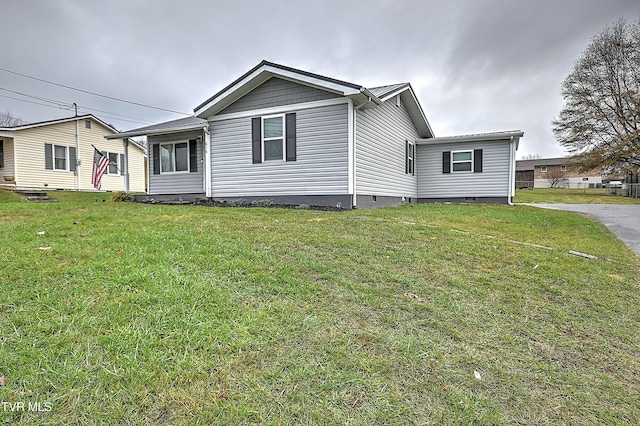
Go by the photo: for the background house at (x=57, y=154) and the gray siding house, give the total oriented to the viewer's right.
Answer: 0

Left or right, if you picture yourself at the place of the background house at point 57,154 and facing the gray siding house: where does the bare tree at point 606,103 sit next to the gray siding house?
left

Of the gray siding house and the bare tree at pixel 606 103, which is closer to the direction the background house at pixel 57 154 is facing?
the gray siding house

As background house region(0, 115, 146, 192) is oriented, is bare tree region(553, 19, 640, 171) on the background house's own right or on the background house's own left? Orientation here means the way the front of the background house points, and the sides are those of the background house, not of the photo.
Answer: on the background house's own left

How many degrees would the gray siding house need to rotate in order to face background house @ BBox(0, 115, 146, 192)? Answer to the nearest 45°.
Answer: approximately 90° to its right

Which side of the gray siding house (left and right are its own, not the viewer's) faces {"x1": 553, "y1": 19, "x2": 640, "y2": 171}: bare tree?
back

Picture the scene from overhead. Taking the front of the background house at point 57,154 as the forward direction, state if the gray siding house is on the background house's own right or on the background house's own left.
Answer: on the background house's own left

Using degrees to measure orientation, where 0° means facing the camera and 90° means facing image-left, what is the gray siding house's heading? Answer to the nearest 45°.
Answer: approximately 45°
